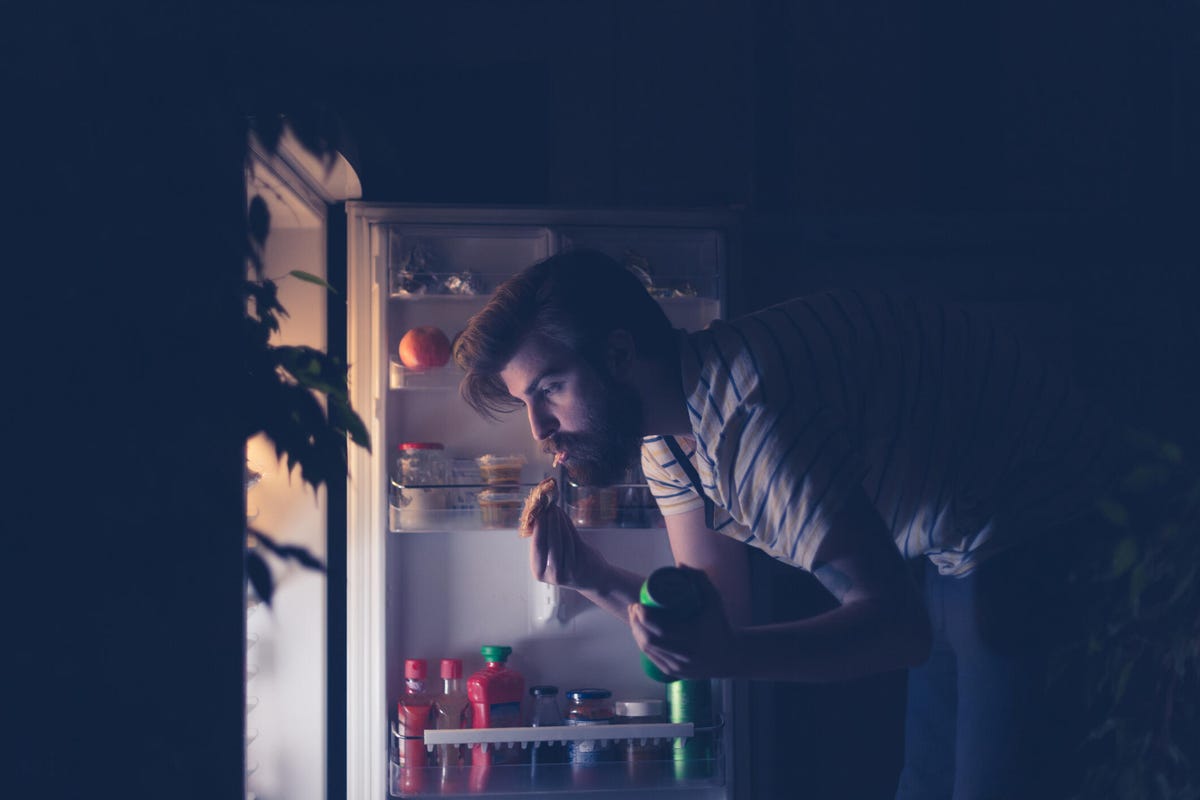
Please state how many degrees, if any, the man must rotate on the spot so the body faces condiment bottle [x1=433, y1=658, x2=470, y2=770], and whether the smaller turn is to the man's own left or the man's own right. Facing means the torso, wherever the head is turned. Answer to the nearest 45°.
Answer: approximately 45° to the man's own right

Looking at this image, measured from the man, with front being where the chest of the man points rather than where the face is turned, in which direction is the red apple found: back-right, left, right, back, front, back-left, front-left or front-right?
front-right

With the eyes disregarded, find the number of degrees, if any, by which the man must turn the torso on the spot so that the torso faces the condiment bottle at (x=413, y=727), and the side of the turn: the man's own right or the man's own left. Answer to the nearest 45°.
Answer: approximately 45° to the man's own right

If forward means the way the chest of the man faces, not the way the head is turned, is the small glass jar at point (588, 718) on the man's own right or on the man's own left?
on the man's own right

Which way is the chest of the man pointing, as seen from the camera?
to the viewer's left

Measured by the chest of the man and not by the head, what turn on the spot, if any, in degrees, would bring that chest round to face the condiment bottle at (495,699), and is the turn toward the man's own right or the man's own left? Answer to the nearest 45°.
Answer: approximately 45° to the man's own right

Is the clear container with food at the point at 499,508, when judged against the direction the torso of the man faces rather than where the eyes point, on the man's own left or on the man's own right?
on the man's own right

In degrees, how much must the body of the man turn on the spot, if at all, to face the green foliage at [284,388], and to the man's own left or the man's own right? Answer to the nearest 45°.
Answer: approximately 45° to the man's own left
